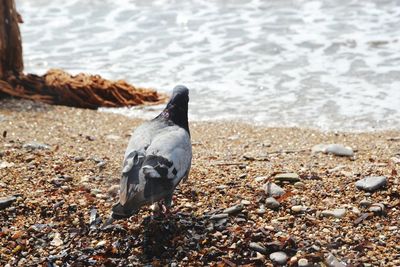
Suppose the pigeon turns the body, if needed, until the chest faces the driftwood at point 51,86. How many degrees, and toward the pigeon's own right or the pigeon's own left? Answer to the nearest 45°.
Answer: approximately 45° to the pigeon's own left

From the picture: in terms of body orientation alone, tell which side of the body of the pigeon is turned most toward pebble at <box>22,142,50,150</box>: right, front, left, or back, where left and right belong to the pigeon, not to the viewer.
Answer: left

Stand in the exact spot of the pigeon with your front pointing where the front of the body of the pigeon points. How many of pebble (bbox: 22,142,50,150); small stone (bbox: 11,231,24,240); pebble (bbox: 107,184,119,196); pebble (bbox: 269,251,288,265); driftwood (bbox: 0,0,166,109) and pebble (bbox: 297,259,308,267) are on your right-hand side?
2

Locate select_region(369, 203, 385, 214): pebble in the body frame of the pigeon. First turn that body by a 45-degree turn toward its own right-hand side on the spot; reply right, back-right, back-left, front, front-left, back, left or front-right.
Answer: front

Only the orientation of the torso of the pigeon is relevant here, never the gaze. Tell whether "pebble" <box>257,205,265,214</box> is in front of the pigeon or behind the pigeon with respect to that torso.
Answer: in front

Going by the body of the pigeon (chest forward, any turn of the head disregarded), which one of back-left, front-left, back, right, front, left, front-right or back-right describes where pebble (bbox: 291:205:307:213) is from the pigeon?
front-right

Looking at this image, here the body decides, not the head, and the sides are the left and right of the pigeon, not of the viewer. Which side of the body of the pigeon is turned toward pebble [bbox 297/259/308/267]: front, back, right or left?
right

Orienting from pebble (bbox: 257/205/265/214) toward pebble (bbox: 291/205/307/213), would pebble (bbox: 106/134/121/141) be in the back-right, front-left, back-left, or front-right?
back-left

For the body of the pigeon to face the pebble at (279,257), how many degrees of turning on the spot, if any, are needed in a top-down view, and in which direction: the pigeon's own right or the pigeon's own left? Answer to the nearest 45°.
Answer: approximately 90° to the pigeon's own right

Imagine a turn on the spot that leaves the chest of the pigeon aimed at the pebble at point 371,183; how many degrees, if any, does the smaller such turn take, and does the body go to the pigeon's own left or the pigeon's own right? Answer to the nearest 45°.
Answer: approximately 45° to the pigeon's own right

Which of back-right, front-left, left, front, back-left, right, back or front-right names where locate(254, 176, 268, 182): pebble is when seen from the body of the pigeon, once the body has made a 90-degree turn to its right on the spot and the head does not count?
left

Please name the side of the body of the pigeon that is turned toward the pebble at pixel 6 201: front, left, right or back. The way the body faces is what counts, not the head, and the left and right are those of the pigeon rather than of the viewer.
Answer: left

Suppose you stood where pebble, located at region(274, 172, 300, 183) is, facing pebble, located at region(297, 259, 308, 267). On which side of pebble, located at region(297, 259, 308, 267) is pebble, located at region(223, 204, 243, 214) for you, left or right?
right

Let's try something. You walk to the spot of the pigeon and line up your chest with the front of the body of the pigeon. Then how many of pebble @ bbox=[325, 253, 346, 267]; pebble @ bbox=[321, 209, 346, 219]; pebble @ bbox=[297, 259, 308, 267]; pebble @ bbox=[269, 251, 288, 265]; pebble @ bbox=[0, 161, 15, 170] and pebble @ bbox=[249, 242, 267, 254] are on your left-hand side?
1

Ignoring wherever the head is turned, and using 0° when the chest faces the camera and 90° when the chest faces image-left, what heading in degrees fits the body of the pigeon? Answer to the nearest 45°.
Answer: approximately 225°

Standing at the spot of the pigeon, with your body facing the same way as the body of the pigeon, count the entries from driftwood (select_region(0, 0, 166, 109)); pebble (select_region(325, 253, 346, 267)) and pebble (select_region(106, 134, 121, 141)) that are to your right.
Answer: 1
